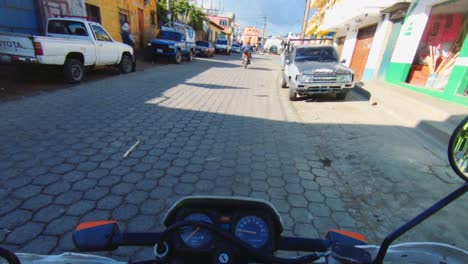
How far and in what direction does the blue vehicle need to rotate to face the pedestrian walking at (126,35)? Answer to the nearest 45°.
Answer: approximately 45° to its right

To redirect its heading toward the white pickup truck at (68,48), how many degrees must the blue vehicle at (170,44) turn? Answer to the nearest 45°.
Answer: approximately 45° to its left

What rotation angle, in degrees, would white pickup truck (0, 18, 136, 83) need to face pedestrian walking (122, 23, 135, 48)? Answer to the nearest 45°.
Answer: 0° — it already faces them

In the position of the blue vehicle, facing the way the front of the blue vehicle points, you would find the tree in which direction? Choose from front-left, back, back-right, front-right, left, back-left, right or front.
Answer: back-right

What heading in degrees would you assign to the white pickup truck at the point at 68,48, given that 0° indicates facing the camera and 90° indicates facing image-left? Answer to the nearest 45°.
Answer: approximately 225°

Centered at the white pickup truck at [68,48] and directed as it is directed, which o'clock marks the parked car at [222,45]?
The parked car is roughly at 12 o'clock from the white pickup truck.

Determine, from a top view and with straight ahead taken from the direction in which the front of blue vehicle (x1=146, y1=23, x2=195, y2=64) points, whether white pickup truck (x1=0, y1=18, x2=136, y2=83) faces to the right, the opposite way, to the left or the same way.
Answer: the opposite way

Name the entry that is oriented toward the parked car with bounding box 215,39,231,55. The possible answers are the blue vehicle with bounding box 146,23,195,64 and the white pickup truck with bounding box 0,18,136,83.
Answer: the white pickup truck

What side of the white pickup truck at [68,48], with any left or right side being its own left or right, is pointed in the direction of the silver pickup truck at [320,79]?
right

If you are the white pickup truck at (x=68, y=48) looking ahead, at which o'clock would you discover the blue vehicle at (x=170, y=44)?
The blue vehicle is roughly at 12 o'clock from the white pickup truck.

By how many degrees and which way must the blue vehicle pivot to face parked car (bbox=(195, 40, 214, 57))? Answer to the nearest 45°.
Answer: approximately 135° to its right
